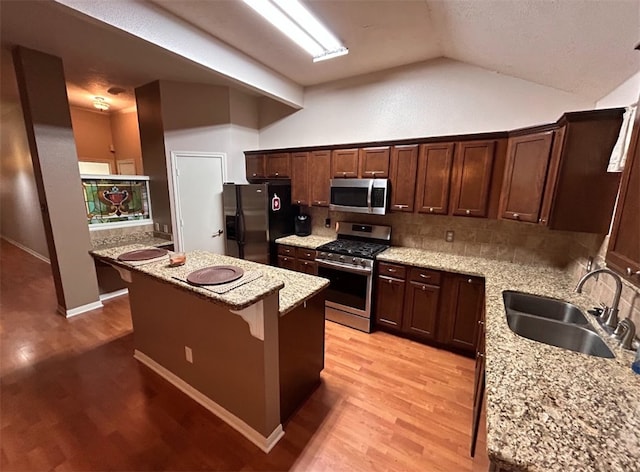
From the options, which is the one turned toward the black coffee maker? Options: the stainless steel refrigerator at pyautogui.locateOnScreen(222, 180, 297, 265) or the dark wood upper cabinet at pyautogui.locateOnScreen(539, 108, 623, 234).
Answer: the dark wood upper cabinet

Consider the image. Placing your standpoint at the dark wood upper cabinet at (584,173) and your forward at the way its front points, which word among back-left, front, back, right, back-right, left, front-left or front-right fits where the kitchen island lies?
front-left

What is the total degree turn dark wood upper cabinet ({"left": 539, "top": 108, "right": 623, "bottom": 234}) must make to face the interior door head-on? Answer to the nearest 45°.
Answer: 0° — it already faces it

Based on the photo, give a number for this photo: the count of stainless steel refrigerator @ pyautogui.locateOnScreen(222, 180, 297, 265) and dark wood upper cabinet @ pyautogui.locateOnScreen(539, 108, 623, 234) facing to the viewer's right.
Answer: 0

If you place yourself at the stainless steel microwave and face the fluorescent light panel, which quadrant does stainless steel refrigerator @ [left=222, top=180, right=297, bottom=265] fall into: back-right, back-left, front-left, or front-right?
front-right

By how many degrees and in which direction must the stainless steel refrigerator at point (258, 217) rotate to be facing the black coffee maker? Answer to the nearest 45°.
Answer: approximately 135° to its left

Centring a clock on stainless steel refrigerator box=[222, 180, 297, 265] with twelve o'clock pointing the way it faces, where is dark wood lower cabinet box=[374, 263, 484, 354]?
The dark wood lower cabinet is roughly at 9 o'clock from the stainless steel refrigerator.

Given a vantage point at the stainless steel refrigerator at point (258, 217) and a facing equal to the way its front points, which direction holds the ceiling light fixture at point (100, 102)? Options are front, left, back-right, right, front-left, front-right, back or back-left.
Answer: right

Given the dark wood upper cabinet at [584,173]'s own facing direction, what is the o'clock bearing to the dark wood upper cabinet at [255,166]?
the dark wood upper cabinet at [255,166] is roughly at 12 o'clock from the dark wood upper cabinet at [584,173].

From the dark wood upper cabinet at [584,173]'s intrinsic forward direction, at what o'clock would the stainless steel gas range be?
The stainless steel gas range is roughly at 12 o'clock from the dark wood upper cabinet.

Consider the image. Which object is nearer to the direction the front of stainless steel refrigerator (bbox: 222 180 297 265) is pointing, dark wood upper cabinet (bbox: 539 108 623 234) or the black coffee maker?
the dark wood upper cabinet

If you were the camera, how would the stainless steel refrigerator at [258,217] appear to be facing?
facing the viewer and to the left of the viewer

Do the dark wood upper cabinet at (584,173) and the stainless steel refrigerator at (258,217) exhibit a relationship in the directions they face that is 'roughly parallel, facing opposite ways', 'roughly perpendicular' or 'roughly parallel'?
roughly perpendicular

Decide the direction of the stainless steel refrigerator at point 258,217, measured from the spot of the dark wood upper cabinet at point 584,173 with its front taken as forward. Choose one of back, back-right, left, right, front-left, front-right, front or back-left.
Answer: front

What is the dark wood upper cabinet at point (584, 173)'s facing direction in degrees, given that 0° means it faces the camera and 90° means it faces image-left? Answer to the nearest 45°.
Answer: approximately 90°

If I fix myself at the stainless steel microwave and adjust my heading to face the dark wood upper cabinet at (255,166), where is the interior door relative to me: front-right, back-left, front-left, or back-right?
front-left

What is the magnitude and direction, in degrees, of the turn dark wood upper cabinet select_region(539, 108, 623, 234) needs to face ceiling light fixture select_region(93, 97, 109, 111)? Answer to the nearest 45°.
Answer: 0° — it already faces it

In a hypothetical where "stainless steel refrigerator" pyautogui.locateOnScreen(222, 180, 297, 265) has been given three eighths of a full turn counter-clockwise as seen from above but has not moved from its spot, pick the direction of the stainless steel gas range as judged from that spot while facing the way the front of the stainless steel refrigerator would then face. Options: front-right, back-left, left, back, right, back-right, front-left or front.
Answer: front-right
